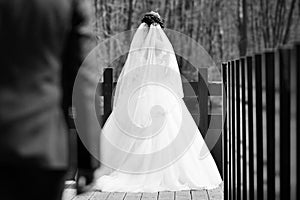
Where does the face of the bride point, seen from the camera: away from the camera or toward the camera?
away from the camera

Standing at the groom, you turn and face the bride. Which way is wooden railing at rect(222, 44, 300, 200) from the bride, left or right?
right

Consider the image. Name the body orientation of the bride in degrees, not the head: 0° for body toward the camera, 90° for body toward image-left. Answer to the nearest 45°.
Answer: approximately 180°

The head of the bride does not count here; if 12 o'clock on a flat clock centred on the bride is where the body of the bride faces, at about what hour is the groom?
The groom is roughly at 6 o'clock from the bride.
